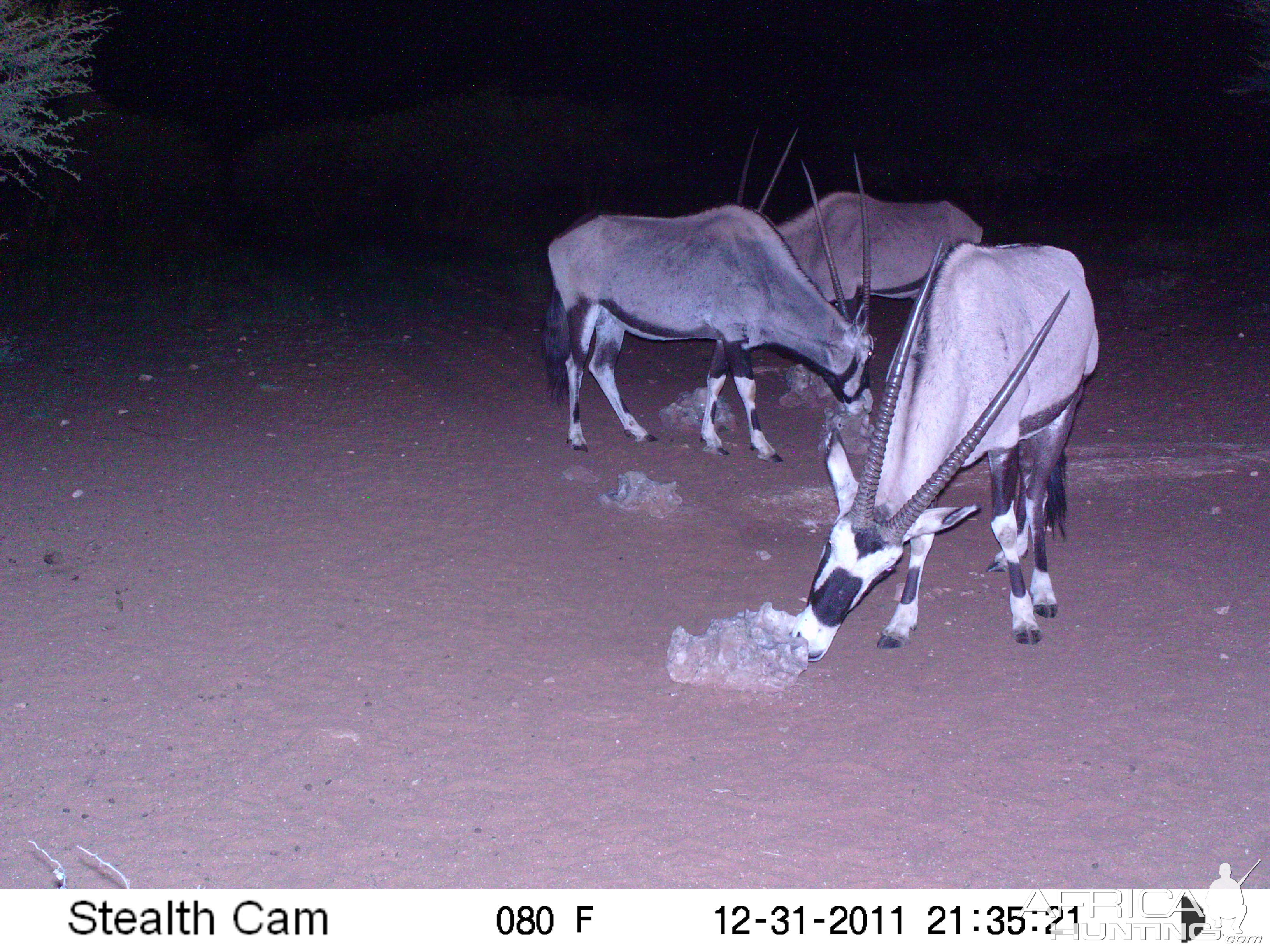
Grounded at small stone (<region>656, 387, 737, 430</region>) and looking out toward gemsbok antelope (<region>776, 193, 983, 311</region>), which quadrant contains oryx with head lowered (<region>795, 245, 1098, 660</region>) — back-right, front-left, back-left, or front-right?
back-right

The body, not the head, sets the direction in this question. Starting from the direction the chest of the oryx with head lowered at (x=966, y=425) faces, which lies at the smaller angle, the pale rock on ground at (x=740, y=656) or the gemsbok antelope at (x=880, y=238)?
the pale rock on ground

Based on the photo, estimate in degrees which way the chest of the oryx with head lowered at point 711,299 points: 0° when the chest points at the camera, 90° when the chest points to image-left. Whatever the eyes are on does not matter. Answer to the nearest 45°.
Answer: approximately 270°

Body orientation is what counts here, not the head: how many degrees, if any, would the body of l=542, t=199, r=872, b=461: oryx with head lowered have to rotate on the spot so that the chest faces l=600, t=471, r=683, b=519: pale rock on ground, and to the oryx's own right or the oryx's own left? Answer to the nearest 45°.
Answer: approximately 90° to the oryx's own right

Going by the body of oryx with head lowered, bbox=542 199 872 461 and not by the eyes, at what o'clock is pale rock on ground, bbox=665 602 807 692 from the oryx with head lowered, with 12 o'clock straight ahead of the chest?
The pale rock on ground is roughly at 3 o'clock from the oryx with head lowered.

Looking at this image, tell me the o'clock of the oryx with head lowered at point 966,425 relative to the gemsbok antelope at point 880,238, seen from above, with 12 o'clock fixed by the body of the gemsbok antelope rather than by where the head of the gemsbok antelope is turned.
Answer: The oryx with head lowered is roughly at 9 o'clock from the gemsbok antelope.

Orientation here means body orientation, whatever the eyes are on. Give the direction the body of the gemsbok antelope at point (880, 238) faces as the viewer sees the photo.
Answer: to the viewer's left
